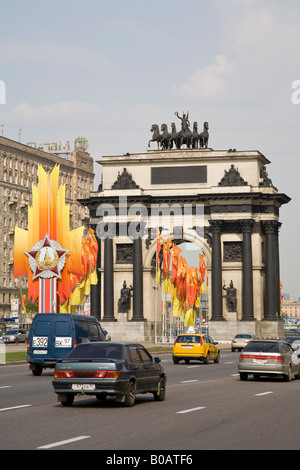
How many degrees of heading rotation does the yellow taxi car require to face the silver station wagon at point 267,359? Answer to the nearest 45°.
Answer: approximately 135° to its right

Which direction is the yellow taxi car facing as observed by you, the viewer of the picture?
facing away from the viewer and to the right of the viewer
